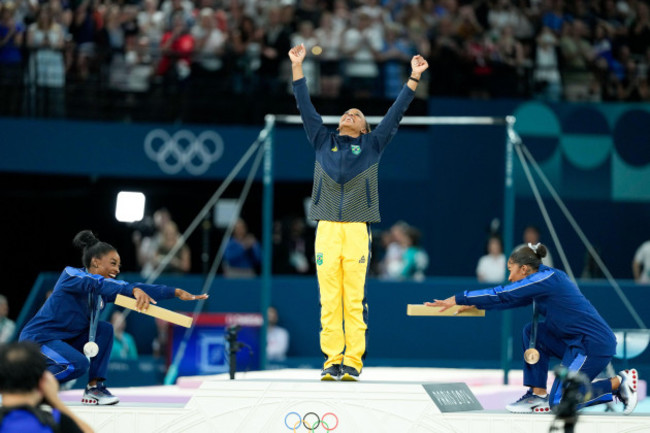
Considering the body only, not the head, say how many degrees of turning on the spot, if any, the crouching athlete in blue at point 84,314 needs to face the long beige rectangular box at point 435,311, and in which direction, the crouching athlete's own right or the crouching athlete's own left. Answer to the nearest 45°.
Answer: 0° — they already face it

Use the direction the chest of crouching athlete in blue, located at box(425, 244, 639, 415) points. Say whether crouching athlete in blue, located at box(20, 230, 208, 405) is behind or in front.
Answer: in front

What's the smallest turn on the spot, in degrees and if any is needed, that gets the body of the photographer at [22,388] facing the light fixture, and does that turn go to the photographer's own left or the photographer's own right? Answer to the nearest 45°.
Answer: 0° — they already face it

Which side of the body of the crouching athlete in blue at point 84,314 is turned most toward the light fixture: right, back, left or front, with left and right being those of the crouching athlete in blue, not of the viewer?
left

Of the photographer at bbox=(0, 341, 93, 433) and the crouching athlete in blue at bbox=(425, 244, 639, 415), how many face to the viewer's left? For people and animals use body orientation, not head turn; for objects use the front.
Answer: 1

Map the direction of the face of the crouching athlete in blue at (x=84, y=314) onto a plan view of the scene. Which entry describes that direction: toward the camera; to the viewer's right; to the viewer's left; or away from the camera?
to the viewer's right

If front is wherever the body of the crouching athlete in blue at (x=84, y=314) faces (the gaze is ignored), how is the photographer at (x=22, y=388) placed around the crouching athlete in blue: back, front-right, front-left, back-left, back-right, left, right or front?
right

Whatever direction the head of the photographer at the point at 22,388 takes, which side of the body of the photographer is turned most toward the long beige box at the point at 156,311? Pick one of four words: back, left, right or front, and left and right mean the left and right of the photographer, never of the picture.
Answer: front

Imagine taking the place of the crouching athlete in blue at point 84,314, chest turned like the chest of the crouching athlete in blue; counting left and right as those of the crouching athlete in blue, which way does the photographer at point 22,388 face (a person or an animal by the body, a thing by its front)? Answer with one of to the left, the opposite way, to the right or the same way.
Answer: to the left

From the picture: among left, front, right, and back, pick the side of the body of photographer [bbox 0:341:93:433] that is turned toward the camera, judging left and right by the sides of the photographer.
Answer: back

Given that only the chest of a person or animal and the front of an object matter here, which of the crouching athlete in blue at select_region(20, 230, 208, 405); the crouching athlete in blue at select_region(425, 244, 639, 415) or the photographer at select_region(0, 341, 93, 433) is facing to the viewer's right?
the crouching athlete in blue at select_region(20, 230, 208, 405)

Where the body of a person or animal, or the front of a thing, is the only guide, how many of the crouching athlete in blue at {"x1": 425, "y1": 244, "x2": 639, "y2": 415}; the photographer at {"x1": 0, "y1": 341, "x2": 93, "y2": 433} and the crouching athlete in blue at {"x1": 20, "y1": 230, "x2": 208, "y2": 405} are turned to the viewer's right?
1

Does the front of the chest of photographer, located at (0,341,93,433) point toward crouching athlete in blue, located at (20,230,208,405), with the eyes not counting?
yes

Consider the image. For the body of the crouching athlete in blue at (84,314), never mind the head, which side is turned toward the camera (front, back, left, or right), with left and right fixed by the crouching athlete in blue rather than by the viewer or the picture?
right

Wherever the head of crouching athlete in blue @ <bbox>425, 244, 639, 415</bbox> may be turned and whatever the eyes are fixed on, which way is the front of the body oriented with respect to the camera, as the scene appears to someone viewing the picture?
to the viewer's left

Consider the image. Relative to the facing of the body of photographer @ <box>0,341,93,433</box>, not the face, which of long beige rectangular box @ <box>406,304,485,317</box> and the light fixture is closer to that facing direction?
the light fixture
